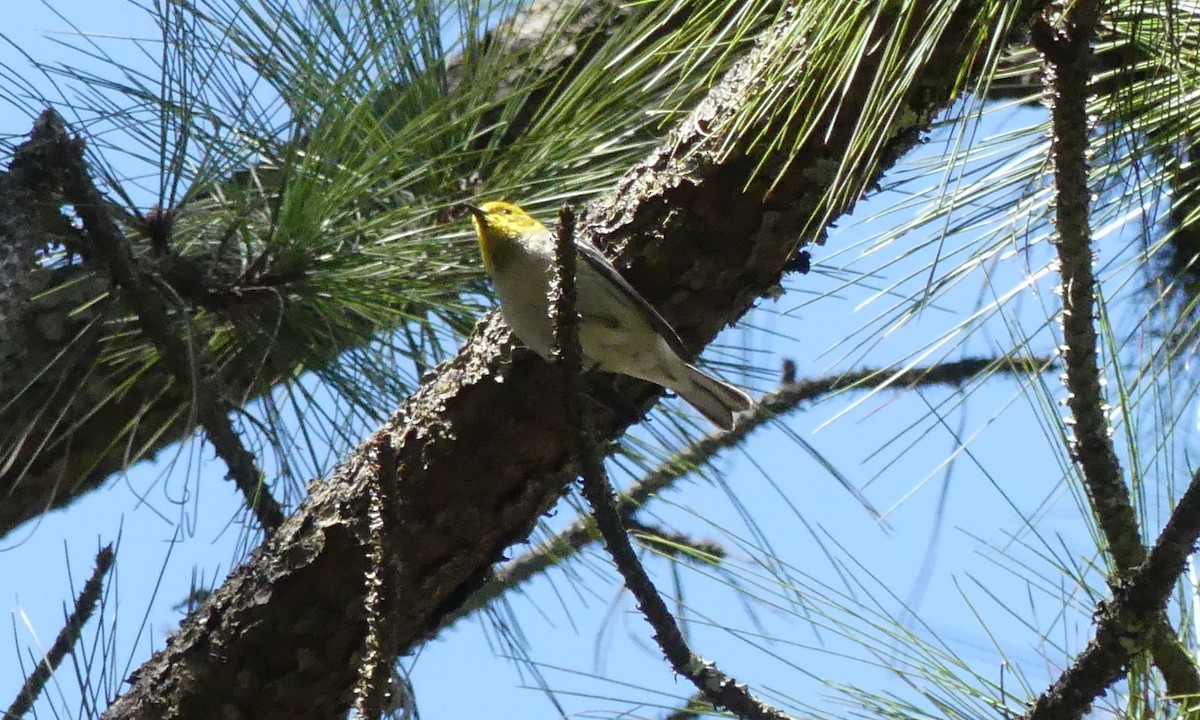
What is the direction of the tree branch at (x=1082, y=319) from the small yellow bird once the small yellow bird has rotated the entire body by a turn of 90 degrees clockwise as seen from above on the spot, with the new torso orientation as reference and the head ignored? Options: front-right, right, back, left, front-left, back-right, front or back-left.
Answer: back-right

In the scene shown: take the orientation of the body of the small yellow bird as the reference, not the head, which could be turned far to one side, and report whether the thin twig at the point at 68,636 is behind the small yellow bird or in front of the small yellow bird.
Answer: in front

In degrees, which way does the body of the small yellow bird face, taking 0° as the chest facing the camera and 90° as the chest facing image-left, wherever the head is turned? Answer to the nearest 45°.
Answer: approximately 90°

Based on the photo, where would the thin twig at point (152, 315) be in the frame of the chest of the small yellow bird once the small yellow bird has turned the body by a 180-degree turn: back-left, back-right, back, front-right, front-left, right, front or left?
back
